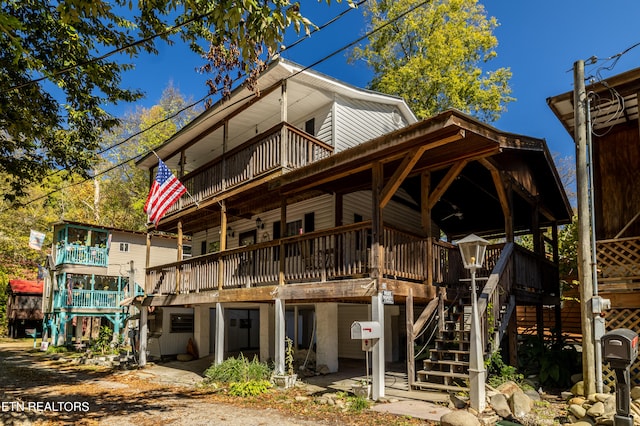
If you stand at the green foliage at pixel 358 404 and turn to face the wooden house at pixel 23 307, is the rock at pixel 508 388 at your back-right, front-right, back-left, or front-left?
back-right

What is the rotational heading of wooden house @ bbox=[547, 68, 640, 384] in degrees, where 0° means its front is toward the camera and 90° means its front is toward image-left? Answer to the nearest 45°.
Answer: approximately 45°

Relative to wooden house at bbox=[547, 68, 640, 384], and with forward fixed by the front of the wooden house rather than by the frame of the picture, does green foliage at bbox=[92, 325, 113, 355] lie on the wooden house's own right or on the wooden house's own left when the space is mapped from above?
on the wooden house's own right

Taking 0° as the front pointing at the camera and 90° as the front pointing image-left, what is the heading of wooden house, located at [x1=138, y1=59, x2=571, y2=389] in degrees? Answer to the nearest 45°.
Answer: approximately 45°

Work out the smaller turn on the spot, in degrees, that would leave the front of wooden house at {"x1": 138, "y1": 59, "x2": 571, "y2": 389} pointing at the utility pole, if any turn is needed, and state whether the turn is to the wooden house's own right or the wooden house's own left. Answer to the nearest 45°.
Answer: approximately 90° to the wooden house's own left
